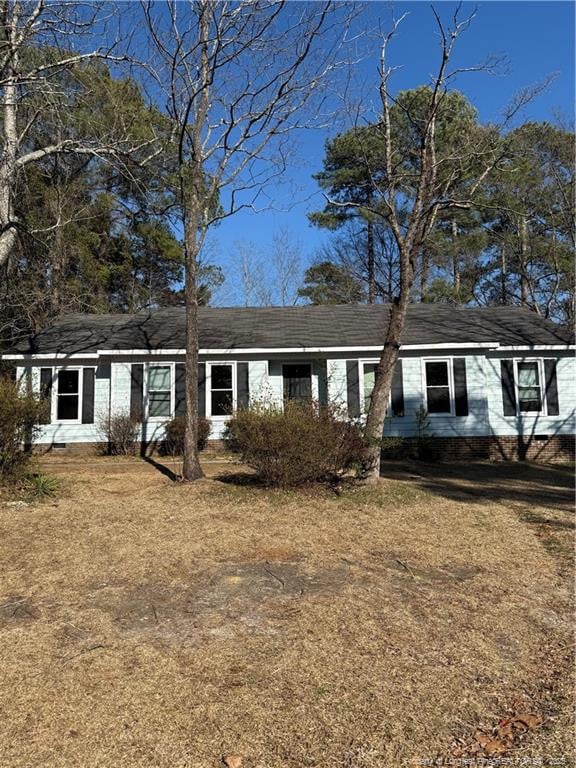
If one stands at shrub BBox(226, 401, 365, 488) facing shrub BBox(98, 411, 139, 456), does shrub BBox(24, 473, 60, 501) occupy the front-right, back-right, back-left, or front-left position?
front-left

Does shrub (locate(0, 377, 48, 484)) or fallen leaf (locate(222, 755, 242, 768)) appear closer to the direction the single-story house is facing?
the fallen leaf

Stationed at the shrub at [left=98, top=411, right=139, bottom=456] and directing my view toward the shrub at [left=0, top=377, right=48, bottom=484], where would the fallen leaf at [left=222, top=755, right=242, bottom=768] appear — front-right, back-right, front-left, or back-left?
front-left

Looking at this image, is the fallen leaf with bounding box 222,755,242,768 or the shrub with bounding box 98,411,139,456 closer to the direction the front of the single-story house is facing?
the fallen leaf

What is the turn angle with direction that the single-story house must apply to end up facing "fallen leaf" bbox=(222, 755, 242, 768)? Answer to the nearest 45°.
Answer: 0° — it already faces it

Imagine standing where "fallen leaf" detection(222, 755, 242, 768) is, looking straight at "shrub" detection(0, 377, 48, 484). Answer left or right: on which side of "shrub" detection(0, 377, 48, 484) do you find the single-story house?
right

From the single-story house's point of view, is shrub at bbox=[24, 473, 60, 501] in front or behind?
in front

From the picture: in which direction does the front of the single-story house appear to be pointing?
toward the camera

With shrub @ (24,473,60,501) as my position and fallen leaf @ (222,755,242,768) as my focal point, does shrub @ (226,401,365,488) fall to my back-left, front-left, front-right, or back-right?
front-left

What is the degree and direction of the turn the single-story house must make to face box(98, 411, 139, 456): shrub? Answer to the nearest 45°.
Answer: approximately 90° to its right

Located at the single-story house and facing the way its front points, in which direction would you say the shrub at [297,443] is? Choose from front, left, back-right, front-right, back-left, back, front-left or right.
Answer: front
